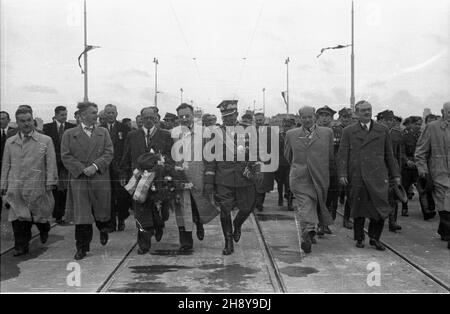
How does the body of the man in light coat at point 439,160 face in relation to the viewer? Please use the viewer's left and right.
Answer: facing the viewer

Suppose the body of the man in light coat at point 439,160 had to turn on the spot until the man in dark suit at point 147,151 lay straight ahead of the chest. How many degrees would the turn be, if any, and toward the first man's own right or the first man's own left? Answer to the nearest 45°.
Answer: approximately 45° to the first man's own right

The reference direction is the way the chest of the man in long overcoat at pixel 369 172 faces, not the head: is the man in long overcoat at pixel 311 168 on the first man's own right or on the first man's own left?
on the first man's own right

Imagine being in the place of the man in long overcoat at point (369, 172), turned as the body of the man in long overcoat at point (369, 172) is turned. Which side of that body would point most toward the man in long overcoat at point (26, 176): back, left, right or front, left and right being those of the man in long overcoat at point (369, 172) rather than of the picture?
right

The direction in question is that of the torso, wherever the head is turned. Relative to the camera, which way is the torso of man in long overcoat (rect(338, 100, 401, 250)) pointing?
toward the camera

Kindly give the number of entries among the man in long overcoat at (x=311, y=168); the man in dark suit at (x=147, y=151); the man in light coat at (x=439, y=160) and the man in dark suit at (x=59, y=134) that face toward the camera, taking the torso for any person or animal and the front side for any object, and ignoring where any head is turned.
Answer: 4

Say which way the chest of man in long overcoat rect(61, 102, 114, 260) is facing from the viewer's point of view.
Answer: toward the camera

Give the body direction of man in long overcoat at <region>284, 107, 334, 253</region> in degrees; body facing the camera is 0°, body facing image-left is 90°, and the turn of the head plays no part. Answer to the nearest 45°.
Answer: approximately 0°

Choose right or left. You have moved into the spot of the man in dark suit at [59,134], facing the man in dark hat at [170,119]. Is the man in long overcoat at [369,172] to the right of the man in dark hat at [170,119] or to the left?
right

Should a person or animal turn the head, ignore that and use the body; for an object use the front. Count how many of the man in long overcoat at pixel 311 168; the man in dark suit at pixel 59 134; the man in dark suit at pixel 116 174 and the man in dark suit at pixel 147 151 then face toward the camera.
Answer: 4

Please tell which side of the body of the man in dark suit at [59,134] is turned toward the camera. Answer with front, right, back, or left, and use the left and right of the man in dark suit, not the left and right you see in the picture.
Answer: front

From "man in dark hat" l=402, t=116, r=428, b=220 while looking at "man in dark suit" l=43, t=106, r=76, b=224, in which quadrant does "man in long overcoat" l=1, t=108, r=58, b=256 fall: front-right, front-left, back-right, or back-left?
front-left

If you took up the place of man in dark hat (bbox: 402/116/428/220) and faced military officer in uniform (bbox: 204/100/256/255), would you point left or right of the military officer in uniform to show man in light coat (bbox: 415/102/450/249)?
left

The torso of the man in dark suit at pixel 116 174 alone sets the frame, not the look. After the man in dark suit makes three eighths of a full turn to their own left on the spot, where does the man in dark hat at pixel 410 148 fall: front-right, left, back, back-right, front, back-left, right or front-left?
front-right

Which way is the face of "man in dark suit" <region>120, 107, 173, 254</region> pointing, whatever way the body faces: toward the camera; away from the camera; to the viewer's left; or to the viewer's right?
toward the camera
